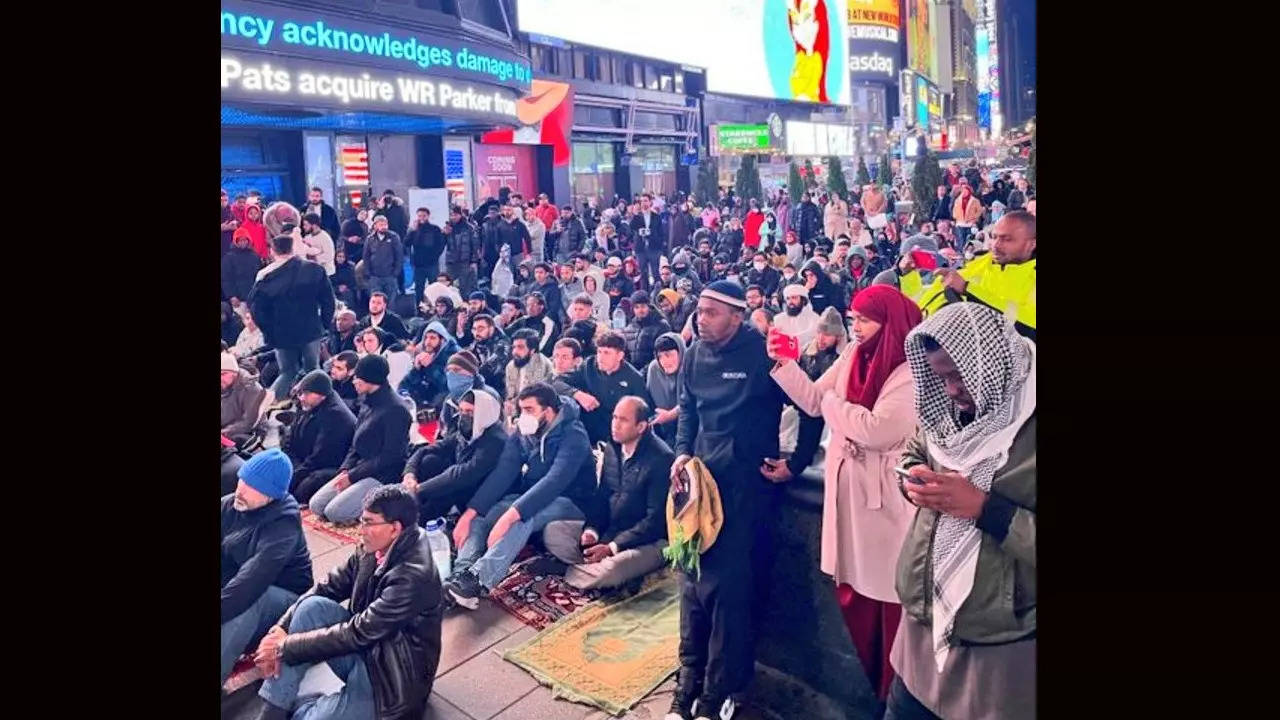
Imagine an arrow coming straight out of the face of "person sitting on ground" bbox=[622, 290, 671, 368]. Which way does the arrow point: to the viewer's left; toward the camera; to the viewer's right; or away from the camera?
toward the camera

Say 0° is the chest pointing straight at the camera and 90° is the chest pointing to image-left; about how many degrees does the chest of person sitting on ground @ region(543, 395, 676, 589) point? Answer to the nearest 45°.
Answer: approximately 45°

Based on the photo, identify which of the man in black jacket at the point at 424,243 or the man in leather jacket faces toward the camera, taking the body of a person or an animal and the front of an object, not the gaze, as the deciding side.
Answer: the man in black jacket

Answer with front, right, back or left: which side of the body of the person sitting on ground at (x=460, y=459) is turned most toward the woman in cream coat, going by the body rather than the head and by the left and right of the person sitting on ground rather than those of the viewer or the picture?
left

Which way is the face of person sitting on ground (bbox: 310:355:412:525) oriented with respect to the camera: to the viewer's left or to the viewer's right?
to the viewer's left

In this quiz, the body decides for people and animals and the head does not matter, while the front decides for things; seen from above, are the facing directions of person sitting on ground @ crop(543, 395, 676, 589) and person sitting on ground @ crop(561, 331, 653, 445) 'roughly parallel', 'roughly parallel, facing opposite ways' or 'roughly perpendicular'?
roughly parallel

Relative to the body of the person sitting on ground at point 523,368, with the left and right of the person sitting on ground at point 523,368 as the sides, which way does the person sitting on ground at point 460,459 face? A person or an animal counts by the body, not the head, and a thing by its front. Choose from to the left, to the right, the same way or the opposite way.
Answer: the same way

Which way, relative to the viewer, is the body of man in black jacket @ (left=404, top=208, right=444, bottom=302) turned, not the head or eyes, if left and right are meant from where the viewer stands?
facing the viewer

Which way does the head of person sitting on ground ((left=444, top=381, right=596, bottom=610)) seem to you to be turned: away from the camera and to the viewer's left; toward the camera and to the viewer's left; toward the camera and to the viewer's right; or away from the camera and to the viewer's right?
toward the camera and to the viewer's left

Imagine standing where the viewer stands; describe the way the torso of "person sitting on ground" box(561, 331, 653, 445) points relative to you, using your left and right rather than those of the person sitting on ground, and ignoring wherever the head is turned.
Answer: facing the viewer and to the left of the viewer

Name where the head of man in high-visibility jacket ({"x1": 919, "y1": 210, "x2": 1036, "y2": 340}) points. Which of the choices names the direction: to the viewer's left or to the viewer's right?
to the viewer's left
